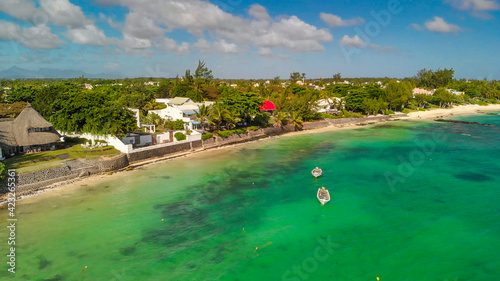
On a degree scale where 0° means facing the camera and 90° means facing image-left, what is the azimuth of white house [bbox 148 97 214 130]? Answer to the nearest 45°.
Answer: approximately 315°

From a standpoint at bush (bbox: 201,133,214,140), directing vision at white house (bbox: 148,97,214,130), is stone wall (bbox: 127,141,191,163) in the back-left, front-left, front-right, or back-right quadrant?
back-left

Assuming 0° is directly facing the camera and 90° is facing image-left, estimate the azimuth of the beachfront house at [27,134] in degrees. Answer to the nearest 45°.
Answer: approximately 315°

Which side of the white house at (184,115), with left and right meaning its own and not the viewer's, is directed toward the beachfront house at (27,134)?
right

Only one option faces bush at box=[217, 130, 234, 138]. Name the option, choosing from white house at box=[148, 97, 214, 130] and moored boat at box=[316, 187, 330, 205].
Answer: the white house
